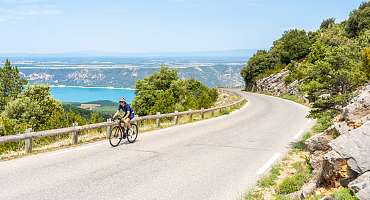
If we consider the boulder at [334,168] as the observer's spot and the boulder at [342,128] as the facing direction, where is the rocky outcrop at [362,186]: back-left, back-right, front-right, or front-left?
back-right

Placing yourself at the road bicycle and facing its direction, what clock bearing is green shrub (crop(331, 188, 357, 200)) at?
The green shrub is roughly at 10 o'clock from the road bicycle.

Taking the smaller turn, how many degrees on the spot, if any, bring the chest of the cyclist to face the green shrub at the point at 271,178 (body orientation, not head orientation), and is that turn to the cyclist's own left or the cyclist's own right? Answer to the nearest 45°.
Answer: approximately 90° to the cyclist's own left

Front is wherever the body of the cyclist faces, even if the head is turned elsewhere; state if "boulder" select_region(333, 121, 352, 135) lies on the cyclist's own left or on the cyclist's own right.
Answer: on the cyclist's own left

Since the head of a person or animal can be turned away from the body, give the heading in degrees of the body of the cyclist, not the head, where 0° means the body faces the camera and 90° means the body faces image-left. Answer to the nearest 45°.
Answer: approximately 45°

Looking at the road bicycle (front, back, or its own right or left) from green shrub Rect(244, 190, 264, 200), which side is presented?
left

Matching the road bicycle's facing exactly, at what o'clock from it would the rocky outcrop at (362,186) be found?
The rocky outcrop is roughly at 10 o'clock from the road bicycle.
